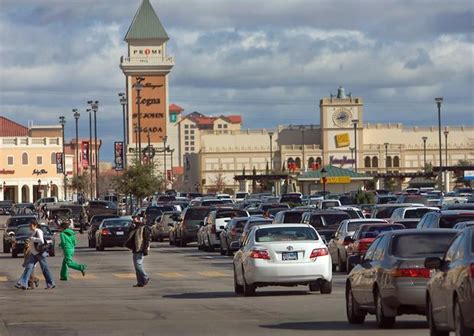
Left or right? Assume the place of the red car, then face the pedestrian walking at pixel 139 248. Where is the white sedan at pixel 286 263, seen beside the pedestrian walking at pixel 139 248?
left

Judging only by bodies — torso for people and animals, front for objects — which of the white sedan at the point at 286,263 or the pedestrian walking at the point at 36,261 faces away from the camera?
the white sedan

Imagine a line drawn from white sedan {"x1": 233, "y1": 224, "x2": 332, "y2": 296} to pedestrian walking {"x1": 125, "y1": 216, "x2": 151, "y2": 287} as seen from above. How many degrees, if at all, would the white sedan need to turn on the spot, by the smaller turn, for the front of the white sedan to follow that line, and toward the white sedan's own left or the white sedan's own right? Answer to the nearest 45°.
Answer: approximately 45° to the white sedan's own left

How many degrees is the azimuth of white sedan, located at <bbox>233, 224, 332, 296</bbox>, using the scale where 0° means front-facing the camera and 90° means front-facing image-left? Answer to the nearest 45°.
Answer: approximately 180°

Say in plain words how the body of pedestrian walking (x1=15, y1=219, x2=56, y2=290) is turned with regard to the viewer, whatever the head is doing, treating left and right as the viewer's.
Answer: facing to the left of the viewer

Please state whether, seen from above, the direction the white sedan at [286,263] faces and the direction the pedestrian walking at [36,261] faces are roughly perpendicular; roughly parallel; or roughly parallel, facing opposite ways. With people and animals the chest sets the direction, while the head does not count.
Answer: roughly perpendicular

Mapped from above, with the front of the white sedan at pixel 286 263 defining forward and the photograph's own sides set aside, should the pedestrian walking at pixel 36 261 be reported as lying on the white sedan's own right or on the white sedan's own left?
on the white sedan's own left

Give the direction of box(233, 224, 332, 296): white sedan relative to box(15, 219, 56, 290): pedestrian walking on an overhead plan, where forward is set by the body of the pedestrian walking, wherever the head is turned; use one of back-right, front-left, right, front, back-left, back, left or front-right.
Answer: back-left

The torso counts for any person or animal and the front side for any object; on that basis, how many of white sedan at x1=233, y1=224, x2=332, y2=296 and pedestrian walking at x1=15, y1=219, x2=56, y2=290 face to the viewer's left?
1
